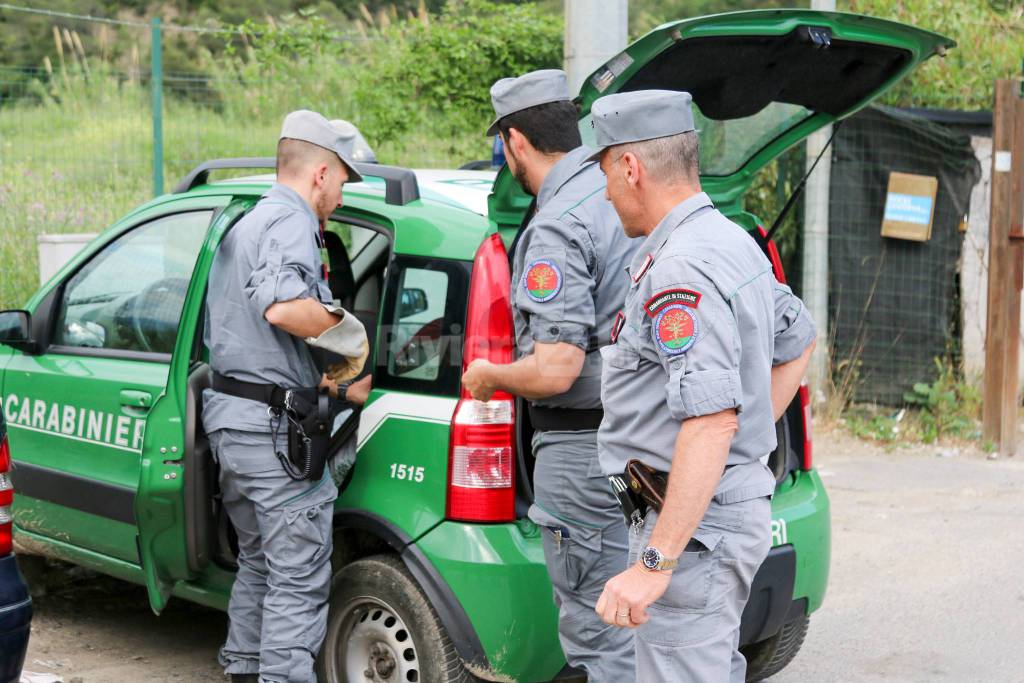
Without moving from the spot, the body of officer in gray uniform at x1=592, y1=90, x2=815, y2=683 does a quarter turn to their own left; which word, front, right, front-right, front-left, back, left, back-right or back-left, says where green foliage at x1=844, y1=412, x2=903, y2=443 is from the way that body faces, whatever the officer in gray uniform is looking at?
back

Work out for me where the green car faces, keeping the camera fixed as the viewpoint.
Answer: facing away from the viewer and to the left of the viewer

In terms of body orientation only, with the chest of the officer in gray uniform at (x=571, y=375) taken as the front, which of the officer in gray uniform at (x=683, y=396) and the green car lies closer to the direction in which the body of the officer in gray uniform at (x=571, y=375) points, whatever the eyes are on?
the green car

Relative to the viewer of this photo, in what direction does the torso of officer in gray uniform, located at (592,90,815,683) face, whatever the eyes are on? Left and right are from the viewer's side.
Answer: facing to the left of the viewer

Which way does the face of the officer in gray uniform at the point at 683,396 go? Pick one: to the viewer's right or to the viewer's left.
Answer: to the viewer's left

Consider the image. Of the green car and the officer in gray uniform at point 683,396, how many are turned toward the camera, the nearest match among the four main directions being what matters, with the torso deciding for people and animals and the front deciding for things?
0

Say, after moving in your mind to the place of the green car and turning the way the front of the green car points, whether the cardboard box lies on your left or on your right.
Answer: on your right

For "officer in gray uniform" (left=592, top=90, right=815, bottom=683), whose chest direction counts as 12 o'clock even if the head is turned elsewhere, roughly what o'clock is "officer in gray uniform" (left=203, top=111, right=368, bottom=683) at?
"officer in gray uniform" (left=203, top=111, right=368, bottom=683) is roughly at 1 o'clock from "officer in gray uniform" (left=592, top=90, right=815, bottom=683).

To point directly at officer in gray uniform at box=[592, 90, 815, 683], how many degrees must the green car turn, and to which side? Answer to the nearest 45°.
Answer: approximately 180°

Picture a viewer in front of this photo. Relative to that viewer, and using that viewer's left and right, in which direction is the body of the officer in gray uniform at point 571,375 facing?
facing away from the viewer and to the left of the viewer
